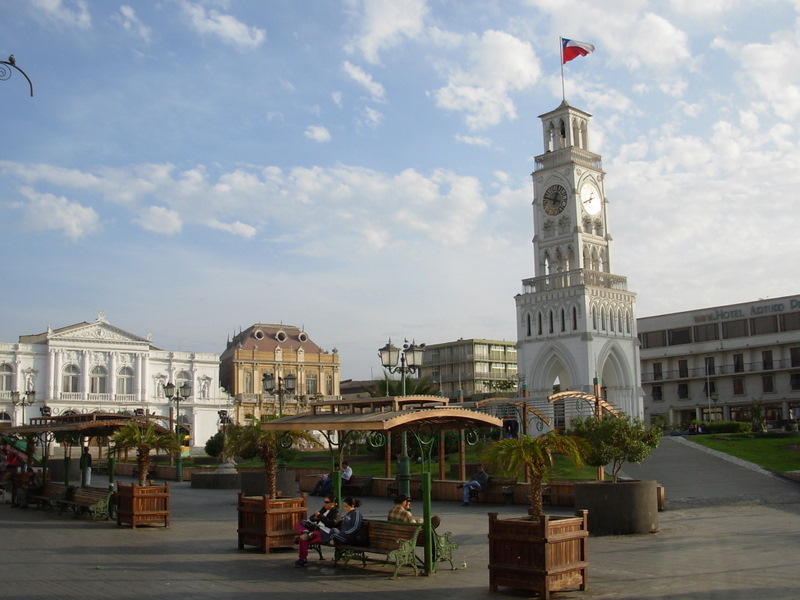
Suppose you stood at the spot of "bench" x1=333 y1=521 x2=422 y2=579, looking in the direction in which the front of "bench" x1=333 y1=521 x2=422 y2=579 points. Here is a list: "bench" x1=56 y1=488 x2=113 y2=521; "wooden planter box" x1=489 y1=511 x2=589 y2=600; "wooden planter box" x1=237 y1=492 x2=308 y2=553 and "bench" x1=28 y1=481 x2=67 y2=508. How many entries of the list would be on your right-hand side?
3

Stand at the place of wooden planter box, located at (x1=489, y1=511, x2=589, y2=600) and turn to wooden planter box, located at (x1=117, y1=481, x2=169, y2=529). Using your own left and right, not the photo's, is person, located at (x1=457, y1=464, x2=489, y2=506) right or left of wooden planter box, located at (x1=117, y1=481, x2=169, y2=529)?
right

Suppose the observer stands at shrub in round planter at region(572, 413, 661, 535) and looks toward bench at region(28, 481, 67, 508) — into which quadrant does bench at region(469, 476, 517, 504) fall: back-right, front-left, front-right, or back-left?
front-right

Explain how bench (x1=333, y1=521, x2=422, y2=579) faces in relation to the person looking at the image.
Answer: facing the viewer and to the left of the viewer

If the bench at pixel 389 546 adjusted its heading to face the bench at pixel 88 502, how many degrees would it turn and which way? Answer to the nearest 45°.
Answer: approximately 90° to its right

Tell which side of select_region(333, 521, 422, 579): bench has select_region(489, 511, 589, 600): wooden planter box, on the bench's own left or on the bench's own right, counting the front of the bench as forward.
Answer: on the bench's own left

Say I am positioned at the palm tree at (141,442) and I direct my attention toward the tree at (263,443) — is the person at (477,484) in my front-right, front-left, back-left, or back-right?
front-left

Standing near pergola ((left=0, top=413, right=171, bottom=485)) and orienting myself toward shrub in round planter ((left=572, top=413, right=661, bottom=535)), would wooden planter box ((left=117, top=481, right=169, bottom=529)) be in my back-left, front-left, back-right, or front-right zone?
front-right

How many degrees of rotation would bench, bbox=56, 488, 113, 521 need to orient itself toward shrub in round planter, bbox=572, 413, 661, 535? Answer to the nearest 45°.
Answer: approximately 90° to its left

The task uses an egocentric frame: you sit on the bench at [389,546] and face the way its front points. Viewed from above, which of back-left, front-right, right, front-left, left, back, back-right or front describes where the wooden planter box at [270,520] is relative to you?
right

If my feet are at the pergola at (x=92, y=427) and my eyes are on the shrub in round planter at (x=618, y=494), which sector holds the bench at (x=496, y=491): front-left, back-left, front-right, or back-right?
front-left
